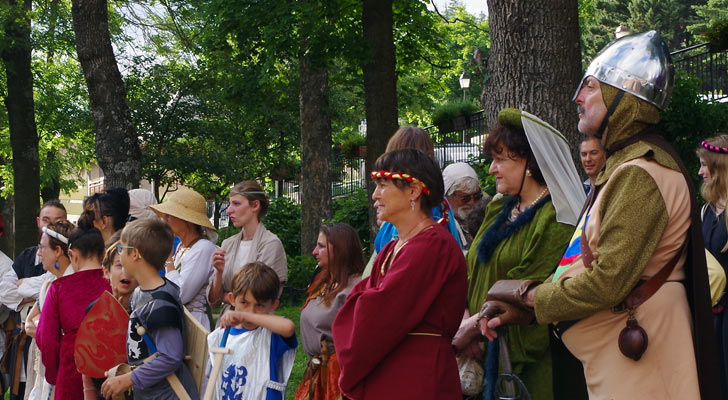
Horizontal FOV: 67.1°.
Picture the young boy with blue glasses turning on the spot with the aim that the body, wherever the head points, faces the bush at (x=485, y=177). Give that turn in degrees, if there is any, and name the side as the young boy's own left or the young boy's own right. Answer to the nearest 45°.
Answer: approximately 135° to the young boy's own right

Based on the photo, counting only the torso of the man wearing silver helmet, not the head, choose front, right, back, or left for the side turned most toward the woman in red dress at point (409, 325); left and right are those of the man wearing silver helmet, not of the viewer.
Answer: front

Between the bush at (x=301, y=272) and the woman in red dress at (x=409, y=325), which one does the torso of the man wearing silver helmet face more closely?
the woman in red dress

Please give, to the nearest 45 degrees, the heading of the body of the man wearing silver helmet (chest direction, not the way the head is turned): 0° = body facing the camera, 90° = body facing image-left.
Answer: approximately 90°

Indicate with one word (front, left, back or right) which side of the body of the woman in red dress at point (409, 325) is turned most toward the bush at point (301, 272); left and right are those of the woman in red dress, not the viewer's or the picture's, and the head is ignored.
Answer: right

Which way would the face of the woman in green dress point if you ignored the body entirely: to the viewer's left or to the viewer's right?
to the viewer's left

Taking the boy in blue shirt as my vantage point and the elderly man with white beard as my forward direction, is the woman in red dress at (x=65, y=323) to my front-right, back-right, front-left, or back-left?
back-left

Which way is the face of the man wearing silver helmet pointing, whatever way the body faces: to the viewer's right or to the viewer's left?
to the viewer's left
